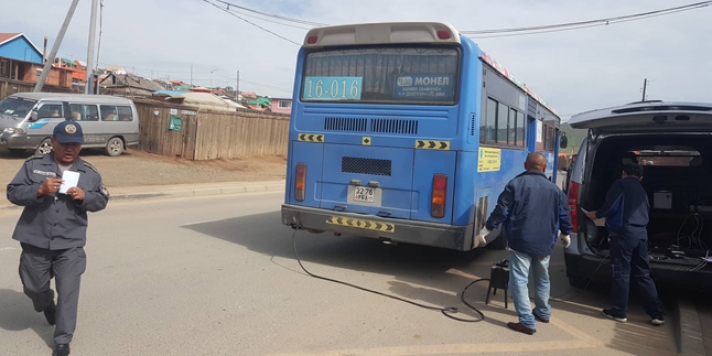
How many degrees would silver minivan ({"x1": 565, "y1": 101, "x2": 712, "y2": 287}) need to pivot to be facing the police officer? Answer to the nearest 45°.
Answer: approximately 135° to its left

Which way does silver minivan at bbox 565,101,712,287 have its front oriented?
away from the camera

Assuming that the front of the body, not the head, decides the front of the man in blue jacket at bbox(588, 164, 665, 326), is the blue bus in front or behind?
in front

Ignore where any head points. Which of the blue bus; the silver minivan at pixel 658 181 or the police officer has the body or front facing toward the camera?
the police officer

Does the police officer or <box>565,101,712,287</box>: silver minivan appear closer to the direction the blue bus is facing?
the silver minivan

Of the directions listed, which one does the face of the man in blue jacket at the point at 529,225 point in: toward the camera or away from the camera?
away from the camera

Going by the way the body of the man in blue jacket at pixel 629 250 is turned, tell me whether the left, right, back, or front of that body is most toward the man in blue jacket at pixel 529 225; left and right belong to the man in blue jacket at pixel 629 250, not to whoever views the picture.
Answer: left

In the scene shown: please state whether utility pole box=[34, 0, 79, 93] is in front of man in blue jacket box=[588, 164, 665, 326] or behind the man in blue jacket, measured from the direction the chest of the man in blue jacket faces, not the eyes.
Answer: in front

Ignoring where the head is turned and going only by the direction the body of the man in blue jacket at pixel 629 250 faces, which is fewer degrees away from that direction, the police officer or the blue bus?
the blue bus

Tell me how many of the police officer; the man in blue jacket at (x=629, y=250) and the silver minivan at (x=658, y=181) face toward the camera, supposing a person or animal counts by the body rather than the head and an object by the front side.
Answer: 1

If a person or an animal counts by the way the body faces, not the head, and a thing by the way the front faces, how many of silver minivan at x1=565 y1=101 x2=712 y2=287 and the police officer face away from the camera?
1

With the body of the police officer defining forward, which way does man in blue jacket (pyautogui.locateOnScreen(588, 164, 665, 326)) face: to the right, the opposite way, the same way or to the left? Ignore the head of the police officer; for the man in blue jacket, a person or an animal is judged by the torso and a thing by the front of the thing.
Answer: the opposite way

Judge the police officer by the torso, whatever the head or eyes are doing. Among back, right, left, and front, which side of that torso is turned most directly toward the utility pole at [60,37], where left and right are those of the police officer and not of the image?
back

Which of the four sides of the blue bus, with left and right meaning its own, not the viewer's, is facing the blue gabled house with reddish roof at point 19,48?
left

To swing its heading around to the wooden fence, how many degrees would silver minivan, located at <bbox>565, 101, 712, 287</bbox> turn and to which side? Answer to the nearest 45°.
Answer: approximately 45° to its left

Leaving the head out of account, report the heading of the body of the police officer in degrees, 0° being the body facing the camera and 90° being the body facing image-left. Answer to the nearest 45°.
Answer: approximately 0°

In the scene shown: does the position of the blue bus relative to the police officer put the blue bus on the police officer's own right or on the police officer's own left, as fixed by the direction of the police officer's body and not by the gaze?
on the police officer's own left
